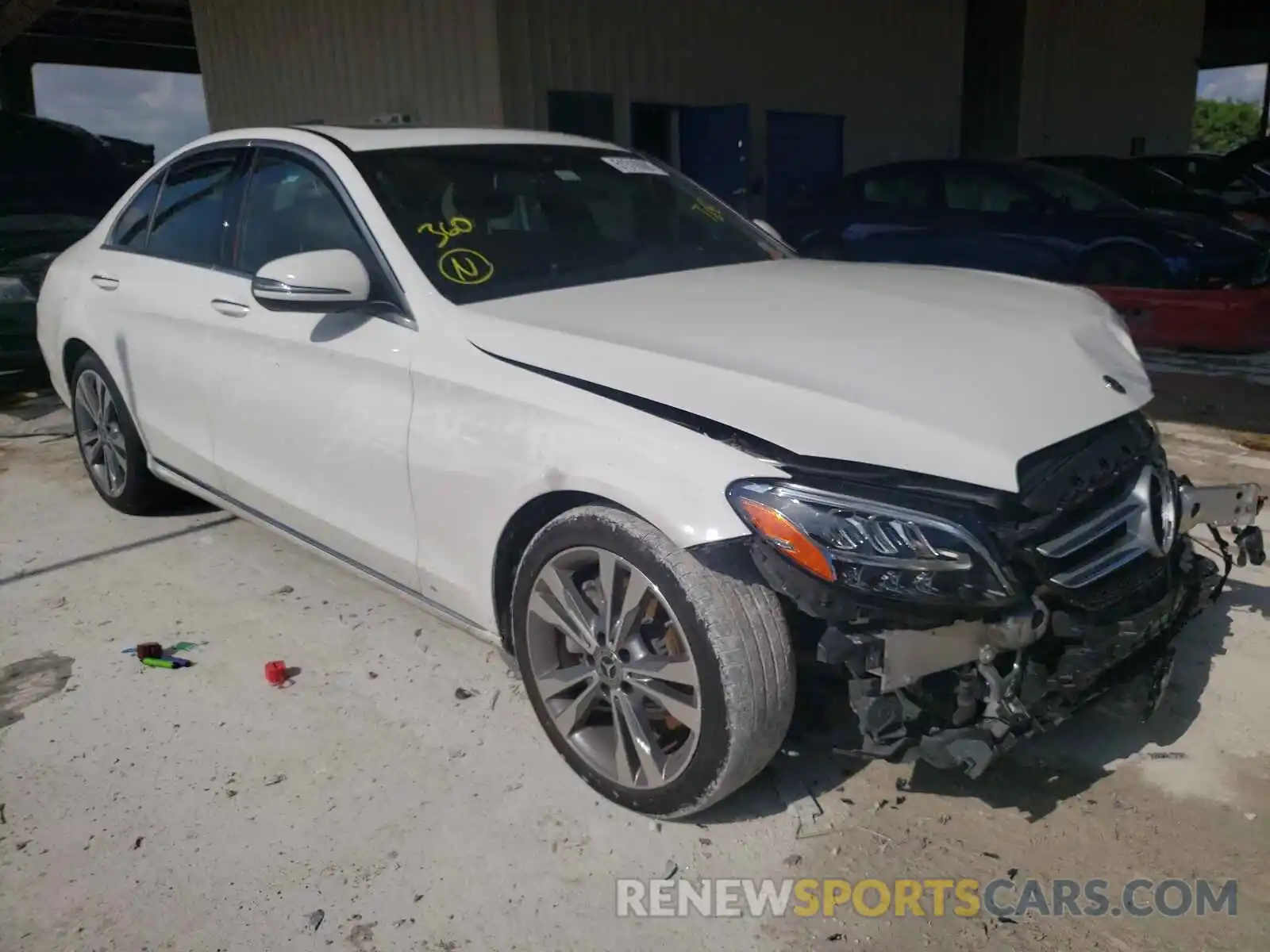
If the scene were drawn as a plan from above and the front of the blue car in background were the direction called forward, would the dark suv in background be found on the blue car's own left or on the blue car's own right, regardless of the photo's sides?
on the blue car's own right

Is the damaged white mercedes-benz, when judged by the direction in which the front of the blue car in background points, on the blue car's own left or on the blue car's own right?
on the blue car's own right

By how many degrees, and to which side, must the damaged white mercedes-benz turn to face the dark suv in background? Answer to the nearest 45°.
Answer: approximately 180°

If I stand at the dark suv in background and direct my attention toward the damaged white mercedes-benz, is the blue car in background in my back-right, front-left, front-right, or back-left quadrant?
front-left

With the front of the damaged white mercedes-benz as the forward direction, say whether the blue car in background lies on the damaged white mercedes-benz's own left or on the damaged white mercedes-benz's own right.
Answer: on the damaged white mercedes-benz's own left

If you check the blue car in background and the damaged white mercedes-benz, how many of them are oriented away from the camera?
0

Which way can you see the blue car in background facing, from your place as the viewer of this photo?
facing the viewer and to the right of the viewer

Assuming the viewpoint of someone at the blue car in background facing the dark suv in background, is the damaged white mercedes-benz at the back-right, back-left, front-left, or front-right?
front-left

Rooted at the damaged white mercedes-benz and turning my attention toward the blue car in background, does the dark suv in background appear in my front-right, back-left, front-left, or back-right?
front-left

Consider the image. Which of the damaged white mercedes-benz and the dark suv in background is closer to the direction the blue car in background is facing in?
the damaged white mercedes-benz
